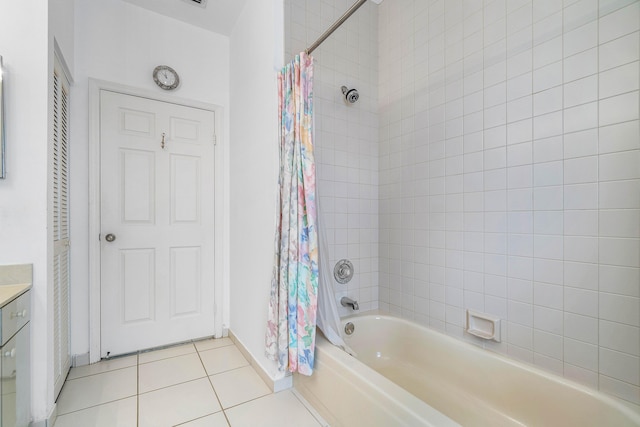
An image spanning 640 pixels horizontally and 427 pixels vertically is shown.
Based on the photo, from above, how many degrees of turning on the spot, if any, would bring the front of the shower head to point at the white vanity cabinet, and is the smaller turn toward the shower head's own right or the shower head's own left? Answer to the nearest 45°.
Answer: approximately 90° to the shower head's own right

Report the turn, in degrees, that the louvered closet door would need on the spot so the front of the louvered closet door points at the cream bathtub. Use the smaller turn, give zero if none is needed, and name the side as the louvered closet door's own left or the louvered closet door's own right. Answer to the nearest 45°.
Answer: approximately 45° to the louvered closet door's own right

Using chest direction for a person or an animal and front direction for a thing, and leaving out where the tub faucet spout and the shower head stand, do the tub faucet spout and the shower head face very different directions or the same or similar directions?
same or similar directions

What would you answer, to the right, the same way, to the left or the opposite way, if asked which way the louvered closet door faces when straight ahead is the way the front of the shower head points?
to the left

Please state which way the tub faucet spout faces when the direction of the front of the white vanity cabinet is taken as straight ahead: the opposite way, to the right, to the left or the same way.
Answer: to the right

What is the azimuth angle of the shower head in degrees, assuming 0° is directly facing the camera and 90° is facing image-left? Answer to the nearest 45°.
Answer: approximately 315°

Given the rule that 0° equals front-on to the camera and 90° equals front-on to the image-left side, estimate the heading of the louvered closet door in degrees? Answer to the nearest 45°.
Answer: approximately 270°

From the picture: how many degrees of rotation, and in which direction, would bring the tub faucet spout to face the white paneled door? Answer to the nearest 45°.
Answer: approximately 135° to its right

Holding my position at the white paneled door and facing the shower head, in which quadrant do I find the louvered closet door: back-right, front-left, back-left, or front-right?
back-right

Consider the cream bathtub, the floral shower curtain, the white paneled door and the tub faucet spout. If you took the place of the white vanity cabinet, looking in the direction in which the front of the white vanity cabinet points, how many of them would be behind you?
0

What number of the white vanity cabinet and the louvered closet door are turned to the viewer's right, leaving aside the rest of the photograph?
2

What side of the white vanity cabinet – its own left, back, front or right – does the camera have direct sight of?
right

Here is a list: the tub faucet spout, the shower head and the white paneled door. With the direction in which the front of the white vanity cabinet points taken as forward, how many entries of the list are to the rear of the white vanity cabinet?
0

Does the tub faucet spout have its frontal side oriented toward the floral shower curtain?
no

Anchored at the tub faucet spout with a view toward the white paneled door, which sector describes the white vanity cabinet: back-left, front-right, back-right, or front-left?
front-left

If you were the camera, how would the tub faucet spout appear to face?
facing the viewer and to the right of the viewer
